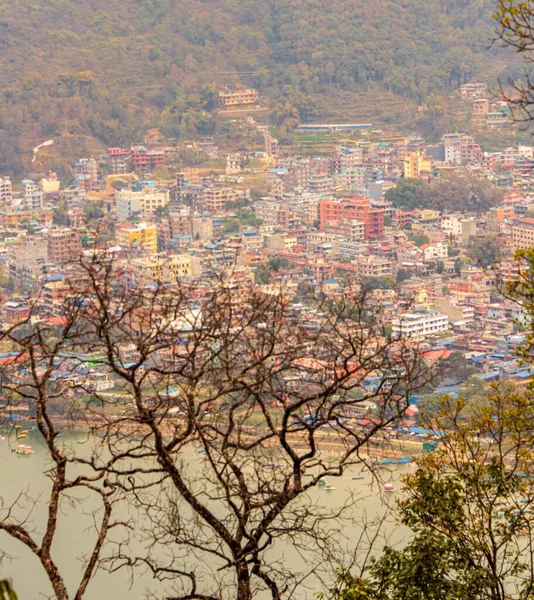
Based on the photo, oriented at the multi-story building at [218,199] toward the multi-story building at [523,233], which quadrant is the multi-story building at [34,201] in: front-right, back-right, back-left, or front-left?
back-right

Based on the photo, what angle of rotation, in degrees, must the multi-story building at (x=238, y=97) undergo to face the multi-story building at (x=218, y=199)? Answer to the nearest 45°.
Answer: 0° — it already faces it

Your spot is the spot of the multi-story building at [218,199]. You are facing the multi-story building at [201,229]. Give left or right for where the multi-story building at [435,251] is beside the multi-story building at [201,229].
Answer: left

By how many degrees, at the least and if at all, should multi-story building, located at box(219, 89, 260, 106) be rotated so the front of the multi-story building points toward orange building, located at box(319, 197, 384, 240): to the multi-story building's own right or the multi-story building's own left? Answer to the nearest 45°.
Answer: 0° — it already faces it

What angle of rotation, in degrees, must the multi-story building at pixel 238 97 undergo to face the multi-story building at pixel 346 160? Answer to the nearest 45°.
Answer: approximately 45° to its left

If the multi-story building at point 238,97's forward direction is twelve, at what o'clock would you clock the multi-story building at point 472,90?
the multi-story building at point 472,90 is roughly at 9 o'clock from the multi-story building at point 238,97.

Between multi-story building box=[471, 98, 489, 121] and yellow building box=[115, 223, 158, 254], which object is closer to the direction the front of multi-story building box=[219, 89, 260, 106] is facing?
the yellow building

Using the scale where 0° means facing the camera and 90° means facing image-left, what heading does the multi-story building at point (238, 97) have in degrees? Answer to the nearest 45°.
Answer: approximately 0°

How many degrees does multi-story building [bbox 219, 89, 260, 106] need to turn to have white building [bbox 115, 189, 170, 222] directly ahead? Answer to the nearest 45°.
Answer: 0° — it already faces it
